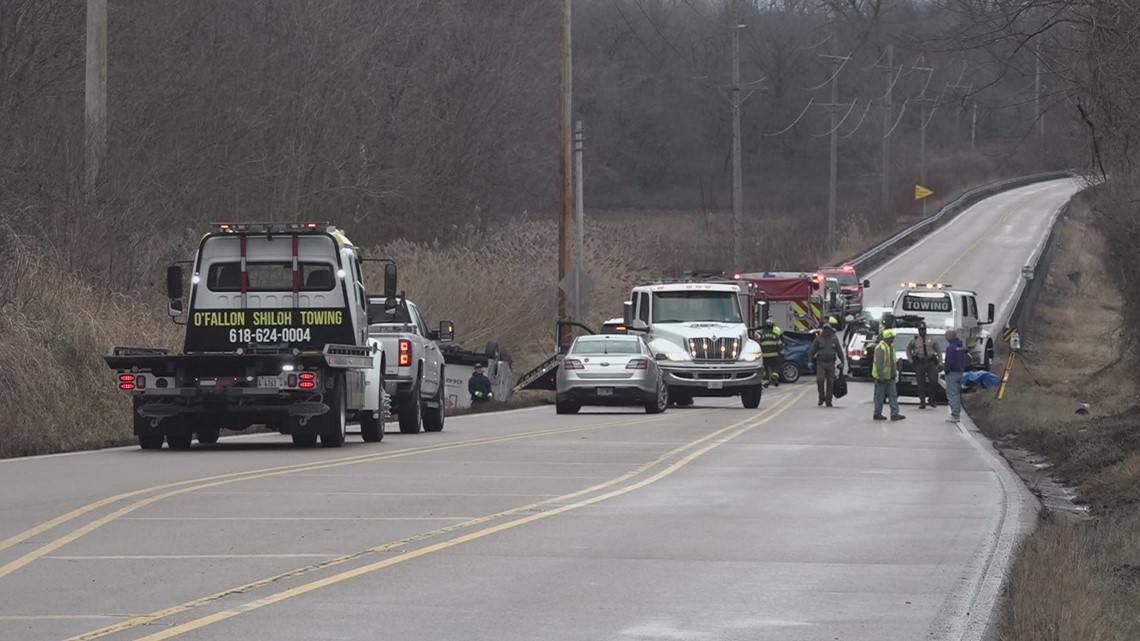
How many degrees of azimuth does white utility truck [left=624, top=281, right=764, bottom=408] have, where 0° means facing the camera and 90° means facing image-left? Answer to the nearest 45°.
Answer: approximately 0°

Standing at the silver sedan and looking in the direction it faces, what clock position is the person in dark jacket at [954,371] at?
The person in dark jacket is roughly at 3 o'clock from the silver sedan.

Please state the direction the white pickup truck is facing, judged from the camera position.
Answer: facing away from the viewer and to the right of the viewer

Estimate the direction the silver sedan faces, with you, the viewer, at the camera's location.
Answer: facing away from the viewer

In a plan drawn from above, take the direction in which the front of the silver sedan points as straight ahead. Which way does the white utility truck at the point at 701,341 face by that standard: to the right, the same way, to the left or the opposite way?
the opposite way

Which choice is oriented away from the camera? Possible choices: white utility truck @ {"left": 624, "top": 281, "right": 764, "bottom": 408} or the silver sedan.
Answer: the silver sedan
